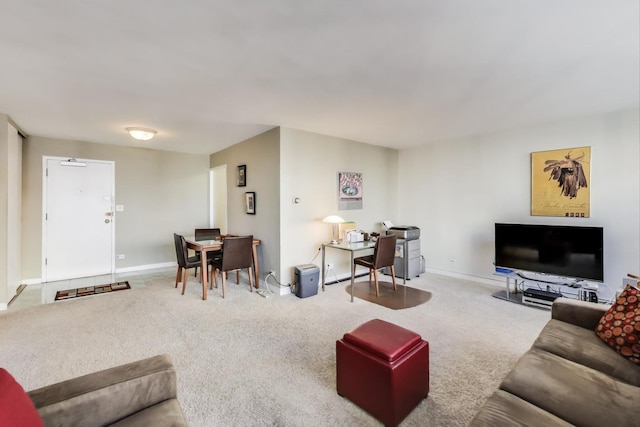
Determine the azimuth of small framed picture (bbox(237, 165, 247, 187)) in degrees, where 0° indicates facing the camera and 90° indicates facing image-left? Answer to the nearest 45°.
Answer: approximately 45°

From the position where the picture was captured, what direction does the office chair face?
facing away from the viewer and to the left of the viewer

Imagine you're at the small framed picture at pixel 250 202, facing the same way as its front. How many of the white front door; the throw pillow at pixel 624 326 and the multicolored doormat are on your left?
1

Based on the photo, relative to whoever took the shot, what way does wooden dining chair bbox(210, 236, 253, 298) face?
facing away from the viewer and to the left of the viewer

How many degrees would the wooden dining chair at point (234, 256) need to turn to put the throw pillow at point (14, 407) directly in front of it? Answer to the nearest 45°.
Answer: approximately 135° to its left

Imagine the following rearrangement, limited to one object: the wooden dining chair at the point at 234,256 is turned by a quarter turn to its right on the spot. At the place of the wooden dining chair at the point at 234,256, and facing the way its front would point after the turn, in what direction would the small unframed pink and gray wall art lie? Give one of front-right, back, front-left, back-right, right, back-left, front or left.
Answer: front-right

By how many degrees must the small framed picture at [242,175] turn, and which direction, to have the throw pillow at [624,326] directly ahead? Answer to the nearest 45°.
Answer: approximately 90° to its left

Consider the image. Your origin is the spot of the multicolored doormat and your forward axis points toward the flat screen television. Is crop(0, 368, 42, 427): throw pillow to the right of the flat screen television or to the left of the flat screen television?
right

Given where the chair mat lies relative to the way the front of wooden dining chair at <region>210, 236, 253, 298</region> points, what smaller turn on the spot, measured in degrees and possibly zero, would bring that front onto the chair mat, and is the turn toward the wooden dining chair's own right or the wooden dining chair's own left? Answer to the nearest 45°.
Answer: approximately 135° to the wooden dining chair's own right

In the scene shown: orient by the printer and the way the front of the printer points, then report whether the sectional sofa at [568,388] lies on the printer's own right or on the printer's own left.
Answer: on the printer's own left

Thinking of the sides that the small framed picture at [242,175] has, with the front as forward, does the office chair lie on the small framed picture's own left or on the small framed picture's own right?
on the small framed picture's own left
